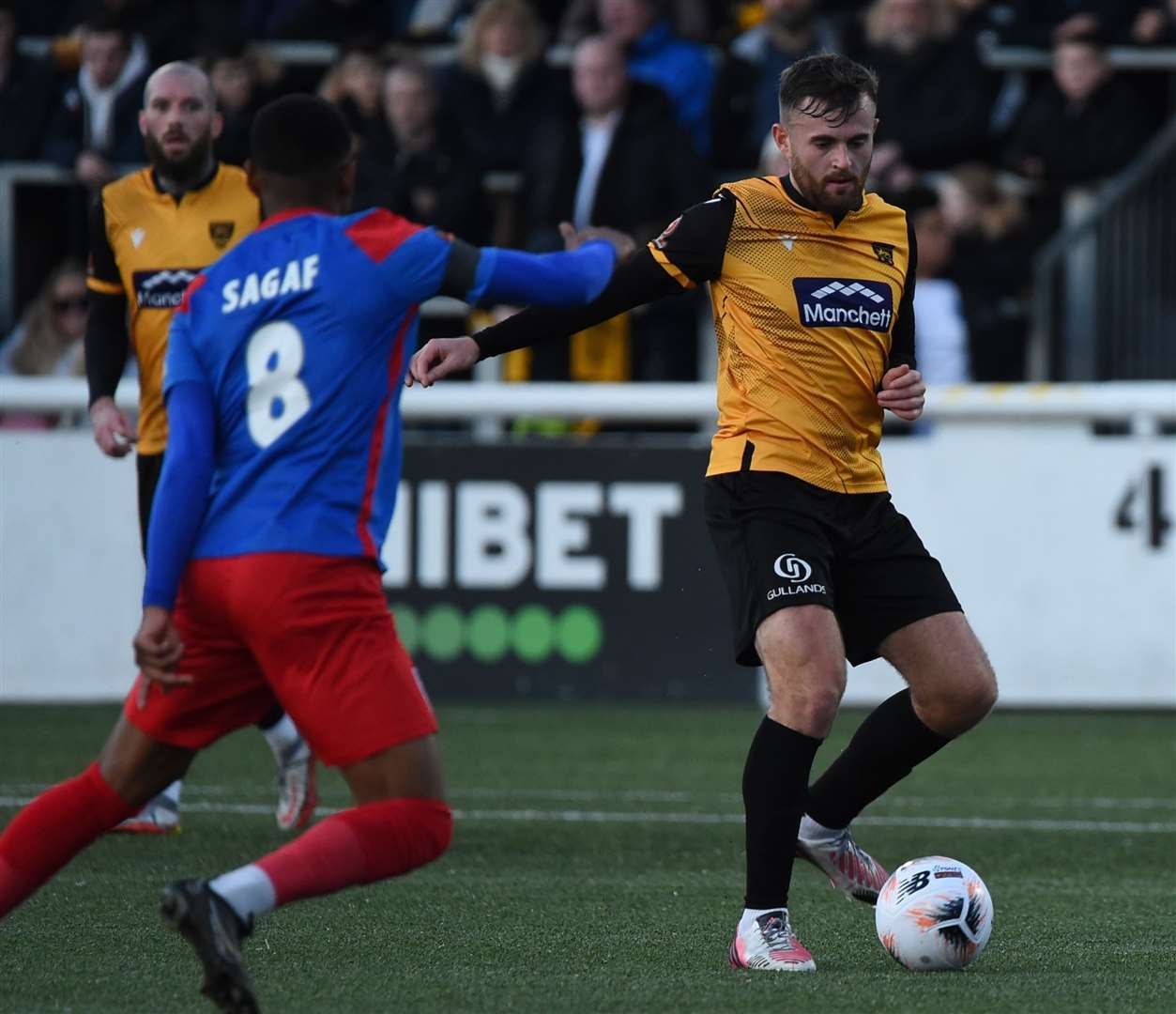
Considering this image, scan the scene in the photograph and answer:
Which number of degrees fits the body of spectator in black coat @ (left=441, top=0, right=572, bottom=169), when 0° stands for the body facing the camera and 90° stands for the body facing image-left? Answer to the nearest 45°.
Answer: approximately 0°

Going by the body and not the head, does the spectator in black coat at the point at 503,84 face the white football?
yes

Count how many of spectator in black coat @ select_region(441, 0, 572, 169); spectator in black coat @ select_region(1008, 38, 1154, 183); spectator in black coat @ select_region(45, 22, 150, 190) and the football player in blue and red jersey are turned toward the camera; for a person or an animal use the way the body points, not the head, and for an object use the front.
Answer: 3

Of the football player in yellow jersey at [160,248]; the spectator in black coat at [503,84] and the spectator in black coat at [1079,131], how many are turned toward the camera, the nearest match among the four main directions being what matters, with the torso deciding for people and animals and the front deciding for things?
3

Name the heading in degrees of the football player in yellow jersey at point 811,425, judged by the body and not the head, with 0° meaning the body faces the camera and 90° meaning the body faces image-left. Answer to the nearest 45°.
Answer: approximately 315°

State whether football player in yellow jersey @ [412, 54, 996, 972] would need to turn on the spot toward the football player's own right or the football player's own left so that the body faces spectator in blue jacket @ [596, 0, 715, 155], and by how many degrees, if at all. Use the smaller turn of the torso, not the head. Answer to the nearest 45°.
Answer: approximately 135° to the football player's own left

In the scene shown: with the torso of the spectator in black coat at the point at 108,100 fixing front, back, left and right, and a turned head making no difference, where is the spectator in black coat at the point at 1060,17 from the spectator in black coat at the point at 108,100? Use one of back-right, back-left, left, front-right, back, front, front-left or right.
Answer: left

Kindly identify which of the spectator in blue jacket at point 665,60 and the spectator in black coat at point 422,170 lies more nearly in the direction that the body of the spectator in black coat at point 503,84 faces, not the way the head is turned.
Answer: the spectator in black coat

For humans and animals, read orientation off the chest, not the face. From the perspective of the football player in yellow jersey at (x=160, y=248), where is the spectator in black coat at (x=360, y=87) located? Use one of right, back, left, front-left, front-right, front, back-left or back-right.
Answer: back

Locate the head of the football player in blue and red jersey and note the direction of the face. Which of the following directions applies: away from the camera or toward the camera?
away from the camera

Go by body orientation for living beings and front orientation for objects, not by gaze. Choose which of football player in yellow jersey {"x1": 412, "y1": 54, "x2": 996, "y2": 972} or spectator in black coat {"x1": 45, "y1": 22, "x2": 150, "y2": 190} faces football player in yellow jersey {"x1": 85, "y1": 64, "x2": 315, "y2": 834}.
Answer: the spectator in black coat

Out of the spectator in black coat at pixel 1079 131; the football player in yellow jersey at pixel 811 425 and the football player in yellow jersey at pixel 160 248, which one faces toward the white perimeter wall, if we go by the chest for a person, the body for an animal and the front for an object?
the spectator in black coat
